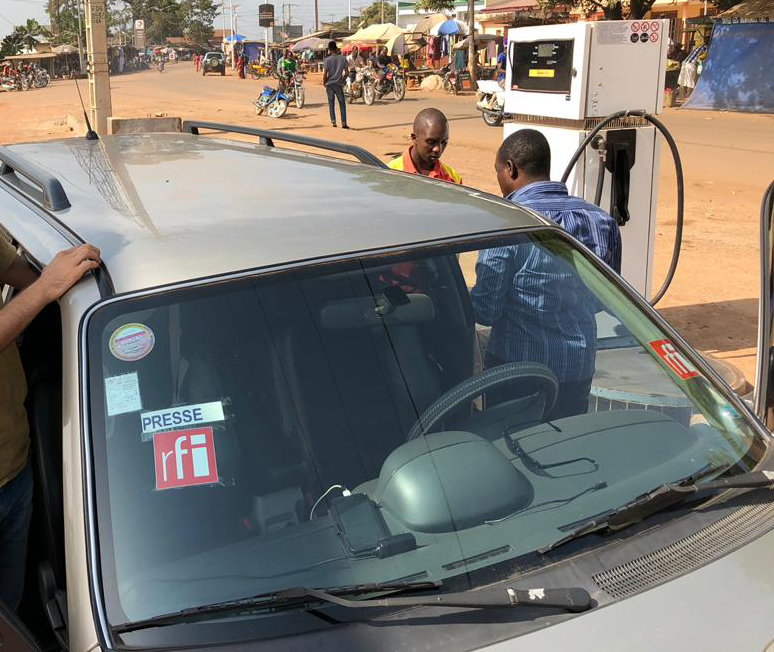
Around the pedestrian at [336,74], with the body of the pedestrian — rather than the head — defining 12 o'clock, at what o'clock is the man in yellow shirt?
The man in yellow shirt is roughly at 6 o'clock from the pedestrian.

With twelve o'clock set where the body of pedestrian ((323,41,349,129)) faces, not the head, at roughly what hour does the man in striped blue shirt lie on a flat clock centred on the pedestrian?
The man in striped blue shirt is roughly at 6 o'clock from the pedestrian.

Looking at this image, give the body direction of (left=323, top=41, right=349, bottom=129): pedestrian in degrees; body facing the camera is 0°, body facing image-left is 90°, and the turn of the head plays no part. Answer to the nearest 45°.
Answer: approximately 180°

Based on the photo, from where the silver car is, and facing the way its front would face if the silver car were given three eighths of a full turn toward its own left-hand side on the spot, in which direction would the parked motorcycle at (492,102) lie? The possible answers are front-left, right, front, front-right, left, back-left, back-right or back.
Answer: front

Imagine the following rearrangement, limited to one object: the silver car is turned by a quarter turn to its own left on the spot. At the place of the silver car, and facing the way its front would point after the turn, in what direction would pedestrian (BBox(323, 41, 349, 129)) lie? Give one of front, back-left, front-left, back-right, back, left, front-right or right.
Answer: front-left

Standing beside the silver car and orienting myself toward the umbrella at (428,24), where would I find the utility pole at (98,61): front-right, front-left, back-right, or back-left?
front-left

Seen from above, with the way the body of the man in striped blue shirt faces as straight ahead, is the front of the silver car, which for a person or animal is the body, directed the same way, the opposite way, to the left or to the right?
the opposite way

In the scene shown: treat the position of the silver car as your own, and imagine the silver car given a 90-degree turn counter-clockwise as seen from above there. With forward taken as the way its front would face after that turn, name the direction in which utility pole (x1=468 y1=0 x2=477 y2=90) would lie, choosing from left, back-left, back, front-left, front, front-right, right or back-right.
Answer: front-left

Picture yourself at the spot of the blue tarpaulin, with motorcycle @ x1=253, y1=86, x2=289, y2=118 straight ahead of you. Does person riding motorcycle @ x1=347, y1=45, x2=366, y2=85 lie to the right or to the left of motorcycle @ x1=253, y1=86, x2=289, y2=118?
right

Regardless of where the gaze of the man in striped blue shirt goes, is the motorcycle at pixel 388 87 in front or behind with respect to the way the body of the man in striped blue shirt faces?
in front
